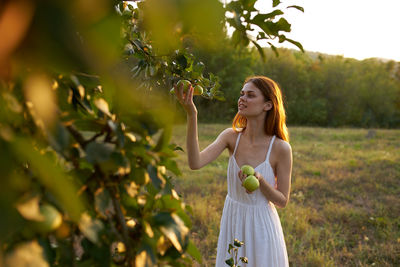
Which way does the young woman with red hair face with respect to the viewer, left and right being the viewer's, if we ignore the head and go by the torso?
facing the viewer and to the left of the viewer

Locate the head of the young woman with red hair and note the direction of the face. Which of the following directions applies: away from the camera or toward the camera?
toward the camera
